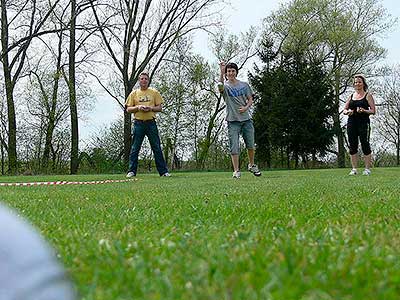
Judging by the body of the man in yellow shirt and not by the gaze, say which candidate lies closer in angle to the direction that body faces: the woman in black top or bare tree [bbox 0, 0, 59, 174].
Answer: the woman in black top

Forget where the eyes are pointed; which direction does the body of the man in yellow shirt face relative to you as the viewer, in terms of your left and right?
facing the viewer

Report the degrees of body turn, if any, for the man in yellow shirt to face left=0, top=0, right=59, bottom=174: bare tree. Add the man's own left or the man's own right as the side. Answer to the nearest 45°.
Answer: approximately 135° to the man's own right

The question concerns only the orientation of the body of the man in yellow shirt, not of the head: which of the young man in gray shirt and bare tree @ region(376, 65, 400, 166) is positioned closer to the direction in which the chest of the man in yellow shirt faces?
the young man in gray shirt

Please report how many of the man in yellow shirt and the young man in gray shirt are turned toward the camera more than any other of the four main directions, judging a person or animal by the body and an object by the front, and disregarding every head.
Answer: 2

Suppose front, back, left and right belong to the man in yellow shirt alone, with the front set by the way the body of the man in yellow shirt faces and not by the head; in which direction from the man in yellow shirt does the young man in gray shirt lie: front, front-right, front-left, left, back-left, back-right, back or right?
front-left

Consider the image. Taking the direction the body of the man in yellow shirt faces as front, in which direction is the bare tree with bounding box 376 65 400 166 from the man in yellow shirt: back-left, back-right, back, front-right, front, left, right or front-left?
back-left

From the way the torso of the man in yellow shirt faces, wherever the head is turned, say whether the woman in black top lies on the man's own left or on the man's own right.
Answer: on the man's own left

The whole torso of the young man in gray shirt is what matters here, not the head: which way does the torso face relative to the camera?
toward the camera

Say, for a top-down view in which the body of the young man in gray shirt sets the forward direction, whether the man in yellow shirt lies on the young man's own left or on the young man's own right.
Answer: on the young man's own right

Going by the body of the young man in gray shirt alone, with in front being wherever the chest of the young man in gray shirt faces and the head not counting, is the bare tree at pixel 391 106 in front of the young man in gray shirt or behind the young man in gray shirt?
behind

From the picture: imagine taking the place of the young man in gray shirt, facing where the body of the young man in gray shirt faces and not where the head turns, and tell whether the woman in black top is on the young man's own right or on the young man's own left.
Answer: on the young man's own left
